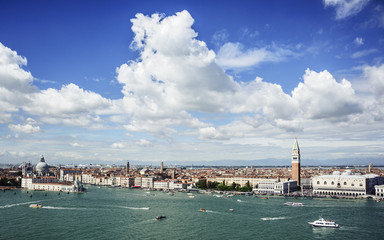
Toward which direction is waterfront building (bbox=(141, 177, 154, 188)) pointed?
toward the camera

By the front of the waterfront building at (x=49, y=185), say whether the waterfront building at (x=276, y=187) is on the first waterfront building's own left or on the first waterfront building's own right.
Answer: on the first waterfront building's own left

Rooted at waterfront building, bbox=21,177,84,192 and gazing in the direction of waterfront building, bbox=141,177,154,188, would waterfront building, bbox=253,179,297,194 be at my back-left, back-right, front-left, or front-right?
front-right

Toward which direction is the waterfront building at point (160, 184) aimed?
toward the camera

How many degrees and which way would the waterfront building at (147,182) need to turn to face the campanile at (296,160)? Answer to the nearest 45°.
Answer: approximately 45° to its left

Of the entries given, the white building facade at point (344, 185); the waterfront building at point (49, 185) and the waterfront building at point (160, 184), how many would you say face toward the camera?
3

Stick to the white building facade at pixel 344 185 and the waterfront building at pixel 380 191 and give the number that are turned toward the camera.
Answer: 2

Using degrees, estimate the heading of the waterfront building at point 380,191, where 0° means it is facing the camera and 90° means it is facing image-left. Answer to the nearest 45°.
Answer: approximately 0°
